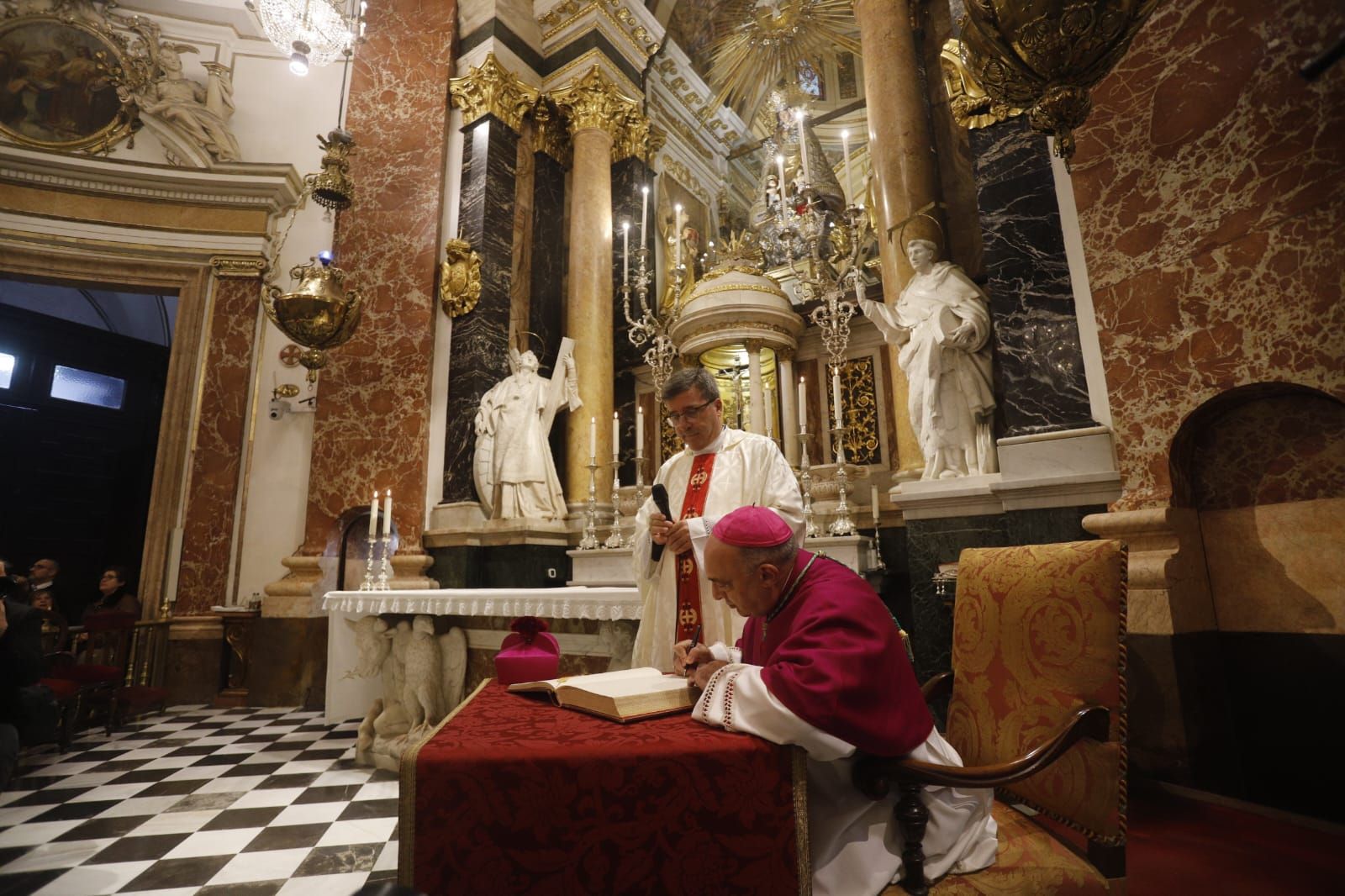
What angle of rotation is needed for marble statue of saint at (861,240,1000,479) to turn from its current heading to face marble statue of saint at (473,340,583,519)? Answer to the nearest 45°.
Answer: approximately 45° to its right

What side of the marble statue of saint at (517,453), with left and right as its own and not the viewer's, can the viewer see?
front

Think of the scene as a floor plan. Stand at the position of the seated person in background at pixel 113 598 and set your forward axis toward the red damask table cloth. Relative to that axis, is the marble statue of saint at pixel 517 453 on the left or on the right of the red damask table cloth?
left

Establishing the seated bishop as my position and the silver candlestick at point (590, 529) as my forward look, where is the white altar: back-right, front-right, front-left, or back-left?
front-left

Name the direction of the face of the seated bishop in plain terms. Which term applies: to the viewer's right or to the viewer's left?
to the viewer's left

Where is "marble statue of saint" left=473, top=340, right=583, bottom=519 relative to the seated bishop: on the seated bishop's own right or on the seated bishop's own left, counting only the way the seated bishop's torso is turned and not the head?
on the seated bishop's own right

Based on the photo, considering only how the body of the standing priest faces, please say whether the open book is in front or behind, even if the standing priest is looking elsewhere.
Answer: in front

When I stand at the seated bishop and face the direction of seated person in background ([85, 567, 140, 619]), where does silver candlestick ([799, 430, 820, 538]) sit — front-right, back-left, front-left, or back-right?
front-right

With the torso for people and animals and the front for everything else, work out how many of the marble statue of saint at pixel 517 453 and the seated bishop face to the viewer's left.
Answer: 1

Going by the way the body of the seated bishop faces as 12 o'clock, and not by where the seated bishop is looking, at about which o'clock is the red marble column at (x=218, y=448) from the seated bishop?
The red marble column is roughly at 1 o'clock from the seated bishop.

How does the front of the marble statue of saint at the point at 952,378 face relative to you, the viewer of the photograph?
facing the viewer and to the left of the viewer

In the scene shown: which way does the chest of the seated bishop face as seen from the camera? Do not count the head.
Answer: to the viewer's left

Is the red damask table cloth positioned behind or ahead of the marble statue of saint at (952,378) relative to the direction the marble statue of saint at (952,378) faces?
ahead

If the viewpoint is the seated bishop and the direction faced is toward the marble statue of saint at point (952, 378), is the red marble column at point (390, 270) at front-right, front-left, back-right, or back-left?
front-left

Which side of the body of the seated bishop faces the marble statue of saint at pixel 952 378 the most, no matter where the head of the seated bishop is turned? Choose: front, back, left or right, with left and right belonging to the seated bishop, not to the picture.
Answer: right
